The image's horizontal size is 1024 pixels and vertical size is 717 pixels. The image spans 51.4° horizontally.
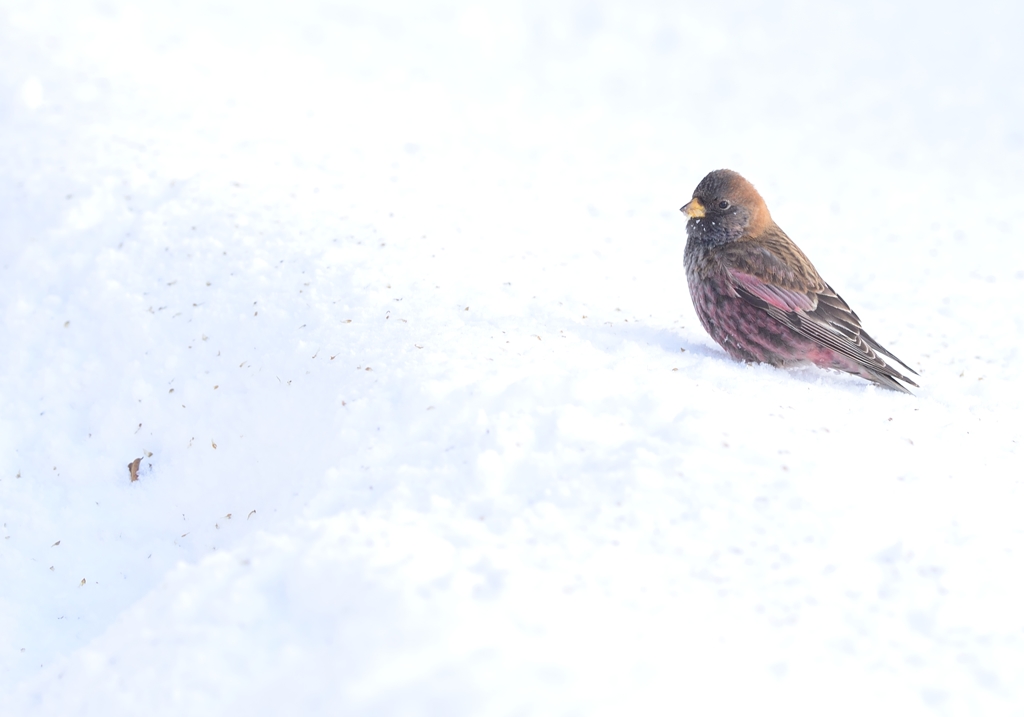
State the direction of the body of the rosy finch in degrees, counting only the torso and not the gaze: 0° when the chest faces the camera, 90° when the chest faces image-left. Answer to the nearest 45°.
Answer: approximately 90°
